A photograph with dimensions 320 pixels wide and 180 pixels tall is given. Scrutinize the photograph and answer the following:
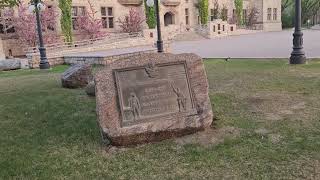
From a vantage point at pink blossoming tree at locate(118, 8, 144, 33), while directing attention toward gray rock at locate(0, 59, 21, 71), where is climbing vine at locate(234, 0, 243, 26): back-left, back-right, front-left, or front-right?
back-left

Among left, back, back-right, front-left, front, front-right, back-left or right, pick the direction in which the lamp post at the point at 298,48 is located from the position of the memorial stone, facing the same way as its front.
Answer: back-left

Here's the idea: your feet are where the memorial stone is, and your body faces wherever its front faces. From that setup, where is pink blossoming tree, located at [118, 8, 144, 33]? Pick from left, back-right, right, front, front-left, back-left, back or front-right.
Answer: back

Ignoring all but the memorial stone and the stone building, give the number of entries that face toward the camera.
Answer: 2

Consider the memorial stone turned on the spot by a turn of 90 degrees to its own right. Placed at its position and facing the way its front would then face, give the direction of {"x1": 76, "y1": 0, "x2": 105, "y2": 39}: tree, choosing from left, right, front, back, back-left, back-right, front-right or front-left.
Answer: right

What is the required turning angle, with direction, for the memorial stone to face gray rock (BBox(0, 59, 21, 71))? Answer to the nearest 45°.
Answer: approximately 135° to its right

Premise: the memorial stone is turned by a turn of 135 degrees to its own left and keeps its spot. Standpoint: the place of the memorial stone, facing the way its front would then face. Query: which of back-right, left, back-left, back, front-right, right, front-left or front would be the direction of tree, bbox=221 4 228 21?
front-left

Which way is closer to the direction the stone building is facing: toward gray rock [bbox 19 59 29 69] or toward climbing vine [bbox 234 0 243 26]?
the gray rock

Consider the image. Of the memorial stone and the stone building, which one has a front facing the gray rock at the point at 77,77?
the stone building

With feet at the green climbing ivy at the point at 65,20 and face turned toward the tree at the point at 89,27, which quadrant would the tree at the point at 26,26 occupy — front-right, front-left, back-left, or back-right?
back-right

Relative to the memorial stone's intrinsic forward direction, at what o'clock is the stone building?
The stone building is roughly at 6 o'clock from the memorial stone.

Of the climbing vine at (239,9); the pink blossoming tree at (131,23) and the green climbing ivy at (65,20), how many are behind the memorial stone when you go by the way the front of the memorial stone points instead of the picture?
3

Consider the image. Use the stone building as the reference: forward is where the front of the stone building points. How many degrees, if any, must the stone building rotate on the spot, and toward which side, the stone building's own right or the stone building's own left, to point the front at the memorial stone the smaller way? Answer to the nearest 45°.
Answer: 0° — it already faces it

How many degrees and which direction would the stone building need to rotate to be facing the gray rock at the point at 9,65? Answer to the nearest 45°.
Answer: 0° — it already faces it

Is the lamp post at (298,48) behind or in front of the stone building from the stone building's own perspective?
in front

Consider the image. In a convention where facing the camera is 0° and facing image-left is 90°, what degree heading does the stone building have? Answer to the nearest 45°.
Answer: approximately 0°
